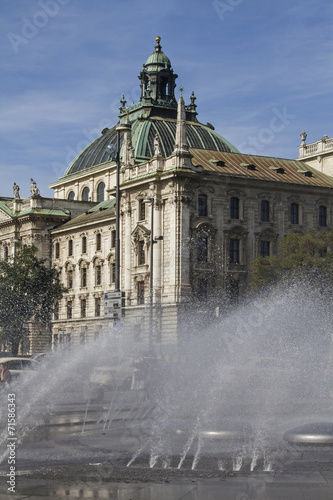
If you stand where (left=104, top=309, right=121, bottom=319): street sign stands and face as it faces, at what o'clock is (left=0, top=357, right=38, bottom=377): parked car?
The parked car is roughly at 3 o'clock from the street sign.

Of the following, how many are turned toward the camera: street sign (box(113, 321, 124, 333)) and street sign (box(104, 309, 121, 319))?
2

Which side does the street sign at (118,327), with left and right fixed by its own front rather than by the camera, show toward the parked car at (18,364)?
right

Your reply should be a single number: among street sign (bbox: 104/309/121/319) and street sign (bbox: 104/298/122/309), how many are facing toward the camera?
2

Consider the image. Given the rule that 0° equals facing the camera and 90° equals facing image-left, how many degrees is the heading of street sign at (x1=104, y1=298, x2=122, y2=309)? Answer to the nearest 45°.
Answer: approximately 0°

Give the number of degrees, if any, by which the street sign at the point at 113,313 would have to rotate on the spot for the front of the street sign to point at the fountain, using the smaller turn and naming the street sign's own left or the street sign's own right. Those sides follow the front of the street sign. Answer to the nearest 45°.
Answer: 0° — it already faces it

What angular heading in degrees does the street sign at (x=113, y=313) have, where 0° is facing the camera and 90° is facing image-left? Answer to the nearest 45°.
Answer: approximately 0°
